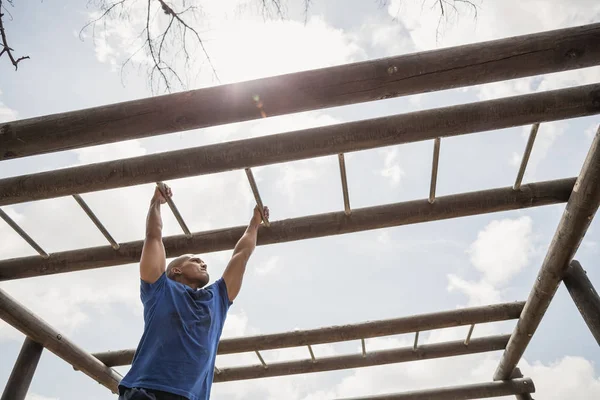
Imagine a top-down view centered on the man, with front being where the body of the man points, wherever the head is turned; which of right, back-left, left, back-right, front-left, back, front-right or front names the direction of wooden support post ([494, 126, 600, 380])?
front-left

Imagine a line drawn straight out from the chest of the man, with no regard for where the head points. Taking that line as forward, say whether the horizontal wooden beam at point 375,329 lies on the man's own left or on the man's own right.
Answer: on the man's own left

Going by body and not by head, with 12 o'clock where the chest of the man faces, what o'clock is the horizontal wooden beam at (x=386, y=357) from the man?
The horizontal wooden beam is roughly at 9 o'clock from the man.

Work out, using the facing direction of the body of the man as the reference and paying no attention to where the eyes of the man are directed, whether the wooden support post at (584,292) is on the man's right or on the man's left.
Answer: on the man's left

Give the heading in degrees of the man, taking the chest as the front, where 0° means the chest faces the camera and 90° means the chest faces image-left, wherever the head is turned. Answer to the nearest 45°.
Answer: approximately 315°

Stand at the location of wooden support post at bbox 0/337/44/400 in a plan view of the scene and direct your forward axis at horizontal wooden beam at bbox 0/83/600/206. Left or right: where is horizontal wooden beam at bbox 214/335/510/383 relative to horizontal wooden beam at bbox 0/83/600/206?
left
